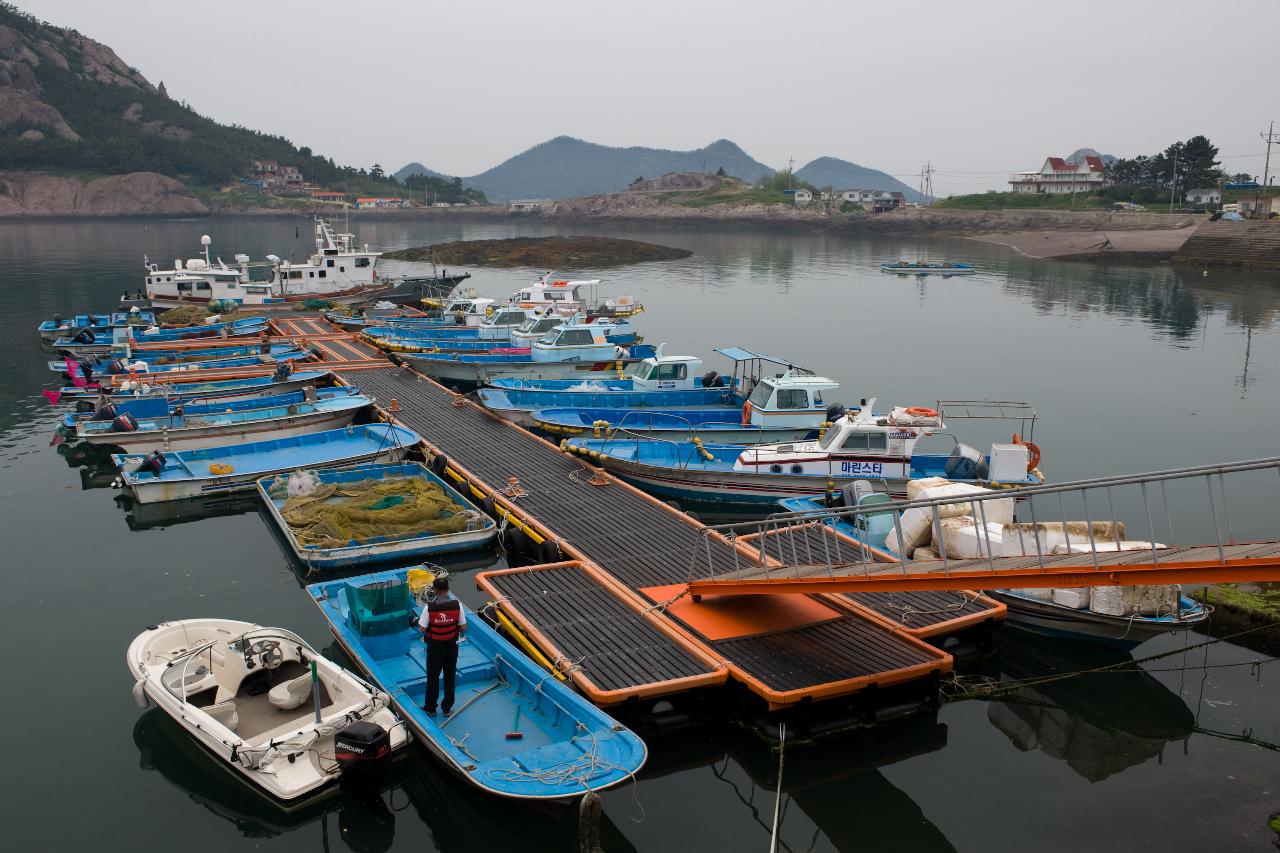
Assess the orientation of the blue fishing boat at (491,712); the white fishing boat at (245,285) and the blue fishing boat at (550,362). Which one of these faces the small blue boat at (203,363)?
the blue fishing boat at (550,362)

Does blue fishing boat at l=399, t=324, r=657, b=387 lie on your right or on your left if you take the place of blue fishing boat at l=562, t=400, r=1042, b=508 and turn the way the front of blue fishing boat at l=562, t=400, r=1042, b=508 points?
on your right

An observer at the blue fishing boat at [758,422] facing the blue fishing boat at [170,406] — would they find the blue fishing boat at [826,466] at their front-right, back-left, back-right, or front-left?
back-left

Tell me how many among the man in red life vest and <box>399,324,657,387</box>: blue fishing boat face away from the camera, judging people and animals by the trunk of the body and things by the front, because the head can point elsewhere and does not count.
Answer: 1

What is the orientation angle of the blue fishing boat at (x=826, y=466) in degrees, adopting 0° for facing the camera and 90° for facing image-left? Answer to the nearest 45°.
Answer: approximately 90°

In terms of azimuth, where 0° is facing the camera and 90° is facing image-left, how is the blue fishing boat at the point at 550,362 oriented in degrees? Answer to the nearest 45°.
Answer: approximately 90°

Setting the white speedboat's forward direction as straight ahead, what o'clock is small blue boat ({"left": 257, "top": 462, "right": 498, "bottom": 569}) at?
The small blue boat is roughly at 2 o'clock from the white speedboat.
